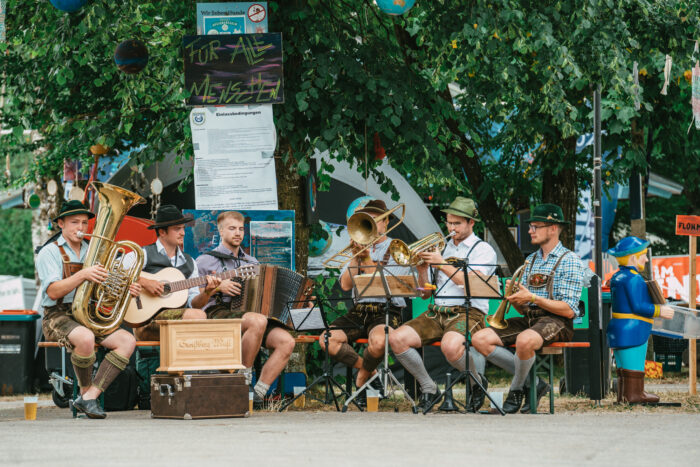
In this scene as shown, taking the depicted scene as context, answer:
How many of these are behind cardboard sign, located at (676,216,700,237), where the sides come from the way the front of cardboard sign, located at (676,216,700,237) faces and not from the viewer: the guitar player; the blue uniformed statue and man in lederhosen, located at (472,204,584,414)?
0

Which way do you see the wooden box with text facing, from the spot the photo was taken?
facing the viewer

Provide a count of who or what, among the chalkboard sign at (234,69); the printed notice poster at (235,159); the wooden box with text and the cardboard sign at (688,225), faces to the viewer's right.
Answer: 0

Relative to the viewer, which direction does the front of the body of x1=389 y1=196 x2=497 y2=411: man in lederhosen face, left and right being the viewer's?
facing the viewer and to the left of the viewer

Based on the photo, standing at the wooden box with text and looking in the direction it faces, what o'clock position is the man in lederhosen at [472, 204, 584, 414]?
The man in lederhosen is roughly at 9 o'clock from the wooden box with text.

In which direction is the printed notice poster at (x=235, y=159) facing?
toward the camera

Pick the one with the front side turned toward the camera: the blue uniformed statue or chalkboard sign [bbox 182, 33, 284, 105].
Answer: the chalkboard sign

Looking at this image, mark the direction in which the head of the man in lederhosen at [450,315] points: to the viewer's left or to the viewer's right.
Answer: to the viewer's left

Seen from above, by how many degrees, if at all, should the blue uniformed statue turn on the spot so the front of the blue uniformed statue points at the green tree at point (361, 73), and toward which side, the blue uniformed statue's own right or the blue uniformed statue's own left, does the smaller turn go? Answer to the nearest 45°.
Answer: approximately 180°
